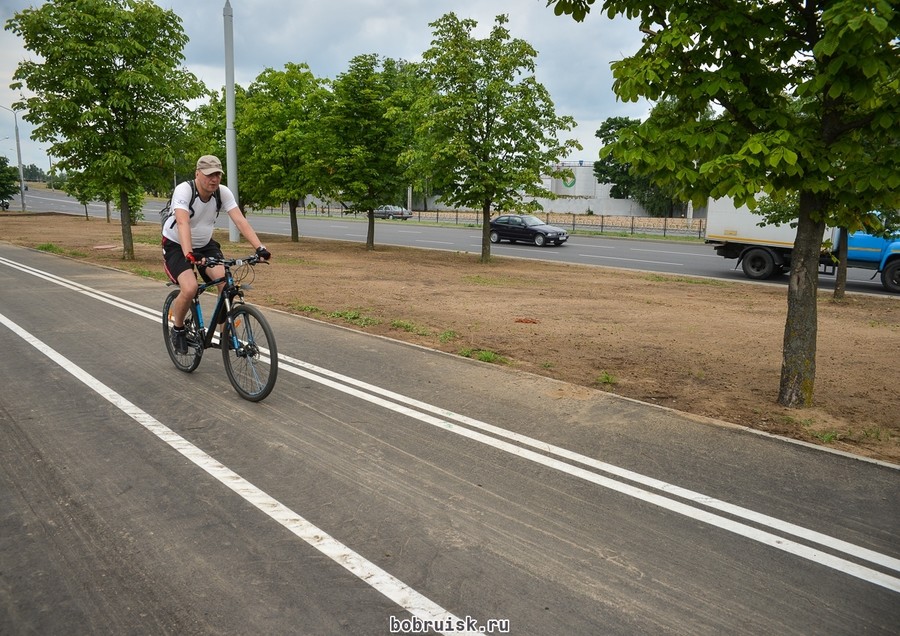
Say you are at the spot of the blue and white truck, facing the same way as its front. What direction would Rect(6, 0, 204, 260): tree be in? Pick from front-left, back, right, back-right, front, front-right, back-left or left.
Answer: back-right

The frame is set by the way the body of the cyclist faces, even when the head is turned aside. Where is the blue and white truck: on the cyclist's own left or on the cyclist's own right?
on the cyclist's own left

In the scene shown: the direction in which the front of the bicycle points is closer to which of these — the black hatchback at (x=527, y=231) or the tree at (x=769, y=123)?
the tree

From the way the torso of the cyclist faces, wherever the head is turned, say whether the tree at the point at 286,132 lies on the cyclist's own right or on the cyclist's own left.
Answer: on the cyclist's own left

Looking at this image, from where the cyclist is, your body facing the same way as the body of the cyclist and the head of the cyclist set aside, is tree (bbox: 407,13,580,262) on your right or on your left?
on your left

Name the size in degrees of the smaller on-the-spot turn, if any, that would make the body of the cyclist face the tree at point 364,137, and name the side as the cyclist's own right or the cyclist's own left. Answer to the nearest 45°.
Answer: approximately 135° to the cyclist's own left

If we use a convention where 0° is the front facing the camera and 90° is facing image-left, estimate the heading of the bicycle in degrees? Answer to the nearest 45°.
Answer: approximately 315°

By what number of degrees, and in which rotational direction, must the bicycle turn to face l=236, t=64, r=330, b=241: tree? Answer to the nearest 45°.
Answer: approximately 135° to its left

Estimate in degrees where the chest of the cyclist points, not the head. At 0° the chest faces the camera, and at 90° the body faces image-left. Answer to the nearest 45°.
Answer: approximately 315°

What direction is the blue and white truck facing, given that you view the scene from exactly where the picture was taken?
facing to the right of the viewer
